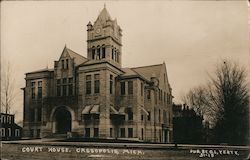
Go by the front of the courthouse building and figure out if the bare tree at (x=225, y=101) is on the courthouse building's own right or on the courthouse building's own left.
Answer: on the courthouse building's own left

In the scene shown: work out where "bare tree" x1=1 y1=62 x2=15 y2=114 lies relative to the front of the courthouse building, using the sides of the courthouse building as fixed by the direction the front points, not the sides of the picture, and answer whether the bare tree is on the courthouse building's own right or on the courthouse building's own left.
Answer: on the courthouse building's own right

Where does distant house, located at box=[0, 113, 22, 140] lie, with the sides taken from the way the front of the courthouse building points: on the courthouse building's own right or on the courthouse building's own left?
on the courthouse building's own right

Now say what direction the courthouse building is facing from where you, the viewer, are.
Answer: facing the viewer and to the left of the viewer
